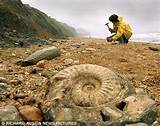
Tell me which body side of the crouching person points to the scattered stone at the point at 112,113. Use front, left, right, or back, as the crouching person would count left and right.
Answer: left

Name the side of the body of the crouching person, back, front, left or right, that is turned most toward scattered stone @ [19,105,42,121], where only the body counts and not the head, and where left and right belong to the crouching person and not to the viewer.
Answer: left

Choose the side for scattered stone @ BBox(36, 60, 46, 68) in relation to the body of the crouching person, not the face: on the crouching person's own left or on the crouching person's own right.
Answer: on the crouching person's own left

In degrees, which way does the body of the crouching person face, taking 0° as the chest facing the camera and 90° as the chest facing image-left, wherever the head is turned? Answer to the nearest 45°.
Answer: approximately 90°

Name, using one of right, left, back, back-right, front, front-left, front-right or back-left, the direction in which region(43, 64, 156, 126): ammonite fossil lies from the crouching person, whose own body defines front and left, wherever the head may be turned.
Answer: left

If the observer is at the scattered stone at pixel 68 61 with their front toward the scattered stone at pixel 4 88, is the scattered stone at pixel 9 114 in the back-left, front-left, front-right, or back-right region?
front-left

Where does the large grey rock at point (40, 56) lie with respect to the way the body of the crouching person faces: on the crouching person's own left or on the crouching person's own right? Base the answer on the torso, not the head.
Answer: on the crouching person's own left

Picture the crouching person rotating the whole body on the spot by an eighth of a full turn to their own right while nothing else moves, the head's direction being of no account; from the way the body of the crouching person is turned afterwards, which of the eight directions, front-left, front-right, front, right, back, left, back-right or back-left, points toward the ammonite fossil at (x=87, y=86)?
back-left

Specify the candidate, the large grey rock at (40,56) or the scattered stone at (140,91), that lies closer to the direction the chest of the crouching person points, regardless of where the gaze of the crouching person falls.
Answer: the large grey rock

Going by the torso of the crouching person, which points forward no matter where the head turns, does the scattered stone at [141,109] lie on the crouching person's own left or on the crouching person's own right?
on the crouching person's own left

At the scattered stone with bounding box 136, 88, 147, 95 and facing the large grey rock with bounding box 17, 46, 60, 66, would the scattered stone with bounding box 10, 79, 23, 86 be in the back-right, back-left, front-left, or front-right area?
front-left

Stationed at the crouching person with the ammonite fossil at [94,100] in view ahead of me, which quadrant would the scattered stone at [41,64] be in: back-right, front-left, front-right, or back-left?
front-right

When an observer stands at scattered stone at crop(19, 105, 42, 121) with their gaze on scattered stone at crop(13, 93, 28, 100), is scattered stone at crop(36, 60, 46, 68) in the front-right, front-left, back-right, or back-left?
front-right
